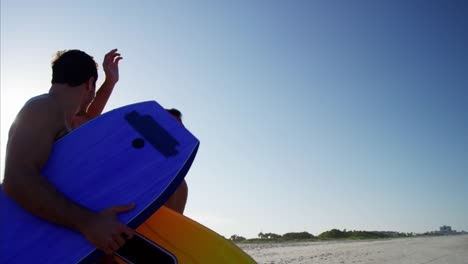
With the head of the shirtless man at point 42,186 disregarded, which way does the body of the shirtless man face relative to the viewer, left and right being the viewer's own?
facing away from the viewer and to the right of the viewer

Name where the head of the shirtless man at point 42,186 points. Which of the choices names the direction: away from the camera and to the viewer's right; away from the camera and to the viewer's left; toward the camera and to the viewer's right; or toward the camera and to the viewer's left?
away from the camera and to the viewer's right
